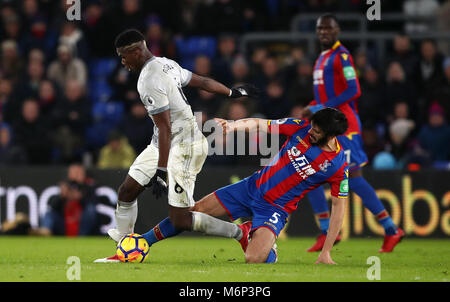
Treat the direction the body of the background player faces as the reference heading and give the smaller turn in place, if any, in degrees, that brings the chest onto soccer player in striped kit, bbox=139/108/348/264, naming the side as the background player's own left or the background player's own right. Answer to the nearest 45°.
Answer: approximately 45° to the background player's own left

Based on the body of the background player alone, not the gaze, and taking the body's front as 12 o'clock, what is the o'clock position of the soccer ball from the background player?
The soccer ball is roughly at 12 o'clock from the background player.

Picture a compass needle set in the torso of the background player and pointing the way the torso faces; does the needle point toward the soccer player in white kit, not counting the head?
yes

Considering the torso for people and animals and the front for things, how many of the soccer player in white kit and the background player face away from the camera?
0
